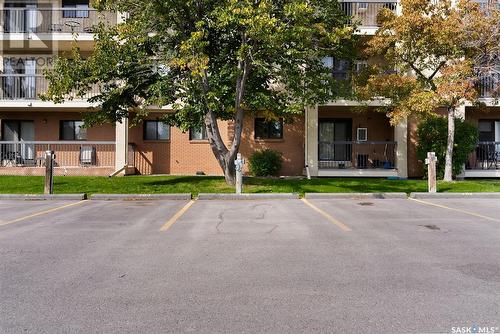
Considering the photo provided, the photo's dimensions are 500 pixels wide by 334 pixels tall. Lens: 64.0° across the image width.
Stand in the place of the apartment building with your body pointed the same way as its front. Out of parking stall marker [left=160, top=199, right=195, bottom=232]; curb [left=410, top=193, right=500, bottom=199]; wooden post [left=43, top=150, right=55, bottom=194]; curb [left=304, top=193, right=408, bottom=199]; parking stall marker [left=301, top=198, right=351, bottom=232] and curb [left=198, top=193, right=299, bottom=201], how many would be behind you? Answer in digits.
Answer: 0

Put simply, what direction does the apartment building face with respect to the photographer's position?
facing the viewer

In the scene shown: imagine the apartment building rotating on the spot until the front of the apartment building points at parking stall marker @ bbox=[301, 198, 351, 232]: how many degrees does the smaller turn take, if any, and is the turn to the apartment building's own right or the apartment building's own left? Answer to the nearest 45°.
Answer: approximately 45° to the apartment building's own left

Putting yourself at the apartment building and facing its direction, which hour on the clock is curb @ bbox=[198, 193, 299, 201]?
The curb is roughly at 11 o'clock from the apartment building.

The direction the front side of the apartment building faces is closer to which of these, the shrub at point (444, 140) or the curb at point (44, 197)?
the curb

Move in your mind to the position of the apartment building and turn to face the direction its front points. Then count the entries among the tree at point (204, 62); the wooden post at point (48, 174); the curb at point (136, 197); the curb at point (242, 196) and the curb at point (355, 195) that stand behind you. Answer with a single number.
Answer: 0

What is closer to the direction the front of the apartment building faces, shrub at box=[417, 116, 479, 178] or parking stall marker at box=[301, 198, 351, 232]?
the parking stall marker

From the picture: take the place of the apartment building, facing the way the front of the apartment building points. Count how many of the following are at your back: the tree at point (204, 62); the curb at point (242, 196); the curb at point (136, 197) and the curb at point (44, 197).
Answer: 0

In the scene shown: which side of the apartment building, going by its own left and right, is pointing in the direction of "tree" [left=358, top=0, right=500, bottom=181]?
left

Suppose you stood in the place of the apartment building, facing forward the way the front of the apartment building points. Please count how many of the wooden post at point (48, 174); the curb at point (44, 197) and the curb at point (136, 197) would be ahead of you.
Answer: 3

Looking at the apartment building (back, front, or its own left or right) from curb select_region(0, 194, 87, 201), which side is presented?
front

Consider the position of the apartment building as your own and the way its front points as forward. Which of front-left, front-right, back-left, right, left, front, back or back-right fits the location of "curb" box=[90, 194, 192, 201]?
front

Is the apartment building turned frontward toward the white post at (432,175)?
no

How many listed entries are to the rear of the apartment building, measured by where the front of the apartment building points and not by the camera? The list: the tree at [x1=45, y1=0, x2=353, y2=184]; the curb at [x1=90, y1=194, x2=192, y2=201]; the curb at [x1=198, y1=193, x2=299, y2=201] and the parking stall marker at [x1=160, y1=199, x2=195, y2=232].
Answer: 0

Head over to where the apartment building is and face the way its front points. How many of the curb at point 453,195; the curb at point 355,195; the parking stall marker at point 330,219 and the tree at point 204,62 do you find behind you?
0

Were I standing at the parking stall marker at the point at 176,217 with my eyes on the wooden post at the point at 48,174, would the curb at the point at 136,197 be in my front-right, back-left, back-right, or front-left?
front-right

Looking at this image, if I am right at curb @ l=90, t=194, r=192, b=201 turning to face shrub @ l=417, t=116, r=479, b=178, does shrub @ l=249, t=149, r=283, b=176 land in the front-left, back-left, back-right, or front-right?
front-left

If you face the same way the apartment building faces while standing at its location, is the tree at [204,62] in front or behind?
in front
